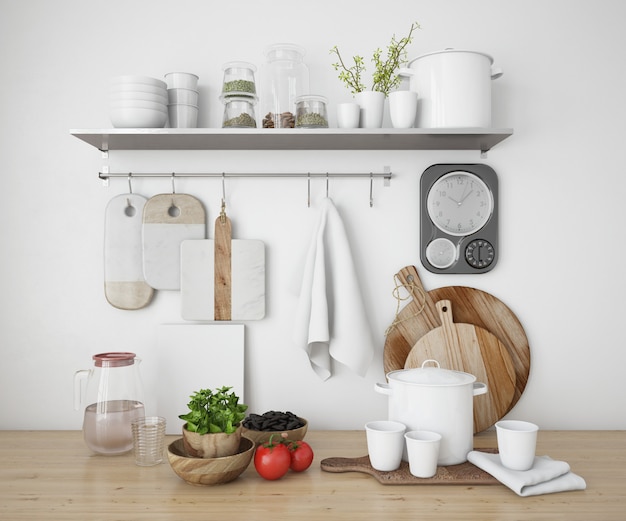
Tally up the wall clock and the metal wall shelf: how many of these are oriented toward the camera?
2

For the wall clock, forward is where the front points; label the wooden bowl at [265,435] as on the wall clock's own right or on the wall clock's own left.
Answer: on the wall clock's own right

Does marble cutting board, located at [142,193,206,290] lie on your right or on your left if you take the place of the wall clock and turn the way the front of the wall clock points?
on your right

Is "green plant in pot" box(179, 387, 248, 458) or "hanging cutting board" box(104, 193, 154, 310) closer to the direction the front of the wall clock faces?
the green plant in pot

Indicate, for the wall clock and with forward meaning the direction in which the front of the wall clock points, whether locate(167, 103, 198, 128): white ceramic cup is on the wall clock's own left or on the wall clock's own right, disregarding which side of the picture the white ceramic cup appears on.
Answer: on the wall clock's own right

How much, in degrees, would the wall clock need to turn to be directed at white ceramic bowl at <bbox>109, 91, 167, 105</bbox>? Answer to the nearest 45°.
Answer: approximately 45° to its right

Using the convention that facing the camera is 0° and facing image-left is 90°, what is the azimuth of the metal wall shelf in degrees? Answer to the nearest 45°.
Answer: approximately 0°

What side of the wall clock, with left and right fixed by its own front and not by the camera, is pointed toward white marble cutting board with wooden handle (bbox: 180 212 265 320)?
right
